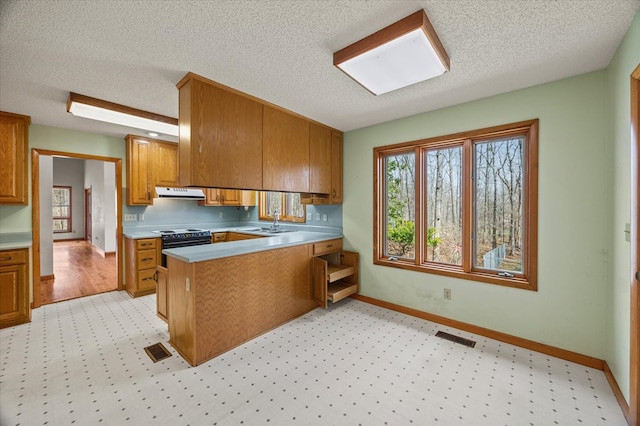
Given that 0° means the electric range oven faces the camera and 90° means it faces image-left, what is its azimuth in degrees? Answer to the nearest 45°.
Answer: approximately 315°

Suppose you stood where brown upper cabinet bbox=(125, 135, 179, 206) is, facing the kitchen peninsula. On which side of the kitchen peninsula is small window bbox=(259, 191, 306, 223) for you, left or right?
left

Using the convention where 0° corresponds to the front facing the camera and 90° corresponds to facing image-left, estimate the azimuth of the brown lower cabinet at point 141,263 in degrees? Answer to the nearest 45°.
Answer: approximately 315°

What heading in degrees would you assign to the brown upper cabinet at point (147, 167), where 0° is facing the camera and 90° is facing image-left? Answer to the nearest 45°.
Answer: approximately 315°

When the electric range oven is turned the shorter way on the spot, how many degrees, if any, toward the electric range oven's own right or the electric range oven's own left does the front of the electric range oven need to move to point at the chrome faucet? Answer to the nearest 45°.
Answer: approximately 45° to the electric range oven's own left
